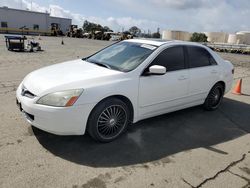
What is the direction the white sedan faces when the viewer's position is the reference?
facing the viewer and to the left of the viewer
